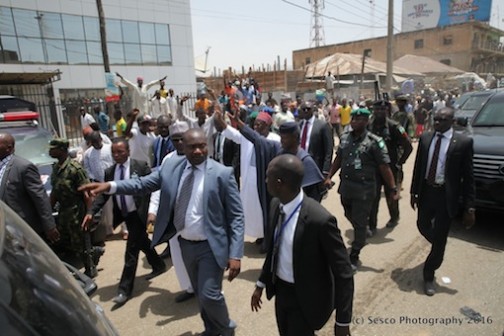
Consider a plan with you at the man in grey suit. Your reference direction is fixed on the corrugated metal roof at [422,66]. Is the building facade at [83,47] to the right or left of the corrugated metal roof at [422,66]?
left

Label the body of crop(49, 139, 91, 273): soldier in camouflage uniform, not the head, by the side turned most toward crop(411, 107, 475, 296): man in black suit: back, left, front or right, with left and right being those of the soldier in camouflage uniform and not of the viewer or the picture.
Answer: left

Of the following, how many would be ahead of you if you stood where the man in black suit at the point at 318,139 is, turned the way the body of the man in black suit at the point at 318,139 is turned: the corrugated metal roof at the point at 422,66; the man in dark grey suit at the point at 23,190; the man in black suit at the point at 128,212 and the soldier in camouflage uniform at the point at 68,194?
3

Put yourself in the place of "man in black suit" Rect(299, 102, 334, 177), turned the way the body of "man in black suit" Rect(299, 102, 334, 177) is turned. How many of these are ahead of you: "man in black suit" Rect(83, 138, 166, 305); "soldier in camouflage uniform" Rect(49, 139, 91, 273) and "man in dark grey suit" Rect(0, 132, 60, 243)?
3
